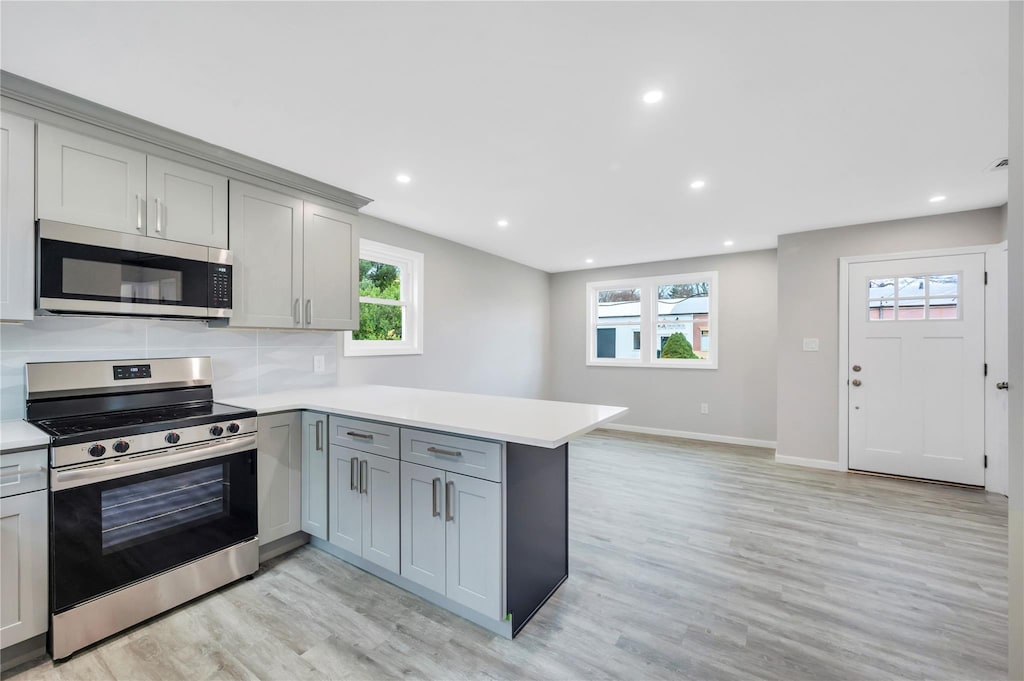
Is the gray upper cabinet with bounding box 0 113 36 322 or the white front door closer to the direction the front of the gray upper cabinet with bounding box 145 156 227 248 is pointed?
the white front door

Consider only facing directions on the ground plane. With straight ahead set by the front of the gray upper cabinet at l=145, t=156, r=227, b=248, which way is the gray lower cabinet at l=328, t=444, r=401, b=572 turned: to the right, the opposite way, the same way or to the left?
to the right

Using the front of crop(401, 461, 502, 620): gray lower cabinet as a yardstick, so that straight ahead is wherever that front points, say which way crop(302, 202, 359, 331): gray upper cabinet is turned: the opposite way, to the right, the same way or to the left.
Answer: to the left

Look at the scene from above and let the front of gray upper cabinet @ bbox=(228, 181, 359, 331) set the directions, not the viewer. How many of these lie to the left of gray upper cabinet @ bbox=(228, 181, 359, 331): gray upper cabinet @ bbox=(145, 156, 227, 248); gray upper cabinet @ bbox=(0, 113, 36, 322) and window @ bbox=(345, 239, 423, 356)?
1

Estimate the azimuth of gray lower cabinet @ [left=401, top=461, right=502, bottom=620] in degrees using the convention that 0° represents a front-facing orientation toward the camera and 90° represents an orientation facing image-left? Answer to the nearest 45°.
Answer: approximately 45°

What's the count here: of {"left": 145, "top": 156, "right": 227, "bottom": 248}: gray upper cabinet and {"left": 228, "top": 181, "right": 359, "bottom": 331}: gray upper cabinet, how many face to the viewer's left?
0

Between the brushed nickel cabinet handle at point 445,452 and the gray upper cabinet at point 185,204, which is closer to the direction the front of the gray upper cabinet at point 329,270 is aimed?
the brushed nickel cabinet handle

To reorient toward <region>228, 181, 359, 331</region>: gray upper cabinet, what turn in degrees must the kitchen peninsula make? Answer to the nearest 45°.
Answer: approximately 90° to its right

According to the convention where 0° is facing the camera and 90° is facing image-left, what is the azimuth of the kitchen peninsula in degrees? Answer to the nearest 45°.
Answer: approximately 45°
